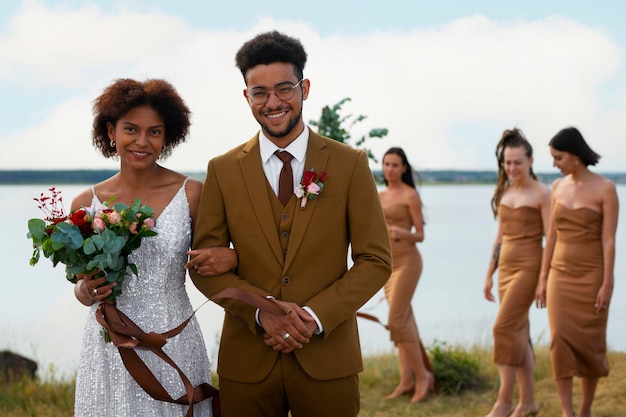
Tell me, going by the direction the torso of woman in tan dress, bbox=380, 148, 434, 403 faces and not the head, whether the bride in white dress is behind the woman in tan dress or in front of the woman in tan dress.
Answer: in front

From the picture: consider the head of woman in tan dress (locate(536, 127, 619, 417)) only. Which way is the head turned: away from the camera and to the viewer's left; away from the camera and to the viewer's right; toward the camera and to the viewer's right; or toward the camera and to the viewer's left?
toward the camera and to the viewer's left

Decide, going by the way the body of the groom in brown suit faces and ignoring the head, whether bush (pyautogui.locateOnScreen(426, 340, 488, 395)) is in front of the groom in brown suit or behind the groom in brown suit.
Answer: behind

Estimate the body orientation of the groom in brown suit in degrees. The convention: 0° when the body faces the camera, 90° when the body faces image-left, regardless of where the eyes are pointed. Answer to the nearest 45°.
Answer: approximately 0°

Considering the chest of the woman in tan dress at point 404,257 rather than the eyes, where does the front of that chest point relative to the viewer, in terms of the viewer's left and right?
facing the viewer and to the left of the viewer

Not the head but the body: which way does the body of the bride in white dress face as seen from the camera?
toward the camera

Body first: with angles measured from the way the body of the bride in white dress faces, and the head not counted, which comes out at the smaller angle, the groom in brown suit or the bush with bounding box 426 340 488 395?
the groom in brown suit

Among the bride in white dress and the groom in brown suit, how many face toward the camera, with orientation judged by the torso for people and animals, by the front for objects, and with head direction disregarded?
2

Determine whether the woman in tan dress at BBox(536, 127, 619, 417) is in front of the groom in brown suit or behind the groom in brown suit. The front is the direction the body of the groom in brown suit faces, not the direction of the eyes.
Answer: behind

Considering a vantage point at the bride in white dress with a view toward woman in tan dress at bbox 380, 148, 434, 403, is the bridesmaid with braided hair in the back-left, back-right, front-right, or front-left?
front-right
